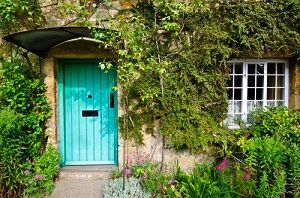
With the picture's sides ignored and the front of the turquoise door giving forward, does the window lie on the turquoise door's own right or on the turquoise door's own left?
on the turquoise door's own left

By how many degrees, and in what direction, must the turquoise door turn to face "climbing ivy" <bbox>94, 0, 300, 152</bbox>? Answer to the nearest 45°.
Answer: approximately 90° to its left

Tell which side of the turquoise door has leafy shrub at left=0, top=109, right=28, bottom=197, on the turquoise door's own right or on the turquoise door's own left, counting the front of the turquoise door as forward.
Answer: on the turquoise door's own right

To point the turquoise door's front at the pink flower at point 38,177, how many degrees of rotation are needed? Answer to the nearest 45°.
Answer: approximately 45° to its right

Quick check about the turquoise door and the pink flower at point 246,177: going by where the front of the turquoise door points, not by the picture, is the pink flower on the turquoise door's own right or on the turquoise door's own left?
on the turquoise door's own left

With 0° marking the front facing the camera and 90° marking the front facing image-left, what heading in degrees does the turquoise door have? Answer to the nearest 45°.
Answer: approximately 0°

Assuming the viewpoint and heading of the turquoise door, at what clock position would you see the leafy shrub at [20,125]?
The leafy shrub is roughly at 2 o'clock from the turquoise door.

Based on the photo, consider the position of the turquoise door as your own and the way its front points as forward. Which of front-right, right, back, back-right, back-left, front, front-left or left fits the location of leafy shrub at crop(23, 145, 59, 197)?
front-right

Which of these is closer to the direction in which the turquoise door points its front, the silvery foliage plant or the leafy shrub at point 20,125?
the silvery foliage plant

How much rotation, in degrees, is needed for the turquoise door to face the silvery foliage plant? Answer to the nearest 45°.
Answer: approximately 45° to its left

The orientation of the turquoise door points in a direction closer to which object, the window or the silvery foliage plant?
the silvery foliage plant
